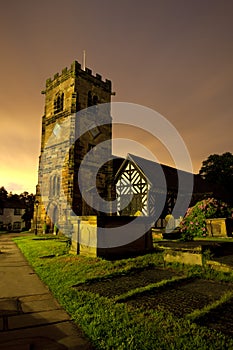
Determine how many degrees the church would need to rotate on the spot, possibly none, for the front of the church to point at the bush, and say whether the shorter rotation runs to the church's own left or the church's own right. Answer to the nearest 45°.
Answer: approximately 90° to the church's own left

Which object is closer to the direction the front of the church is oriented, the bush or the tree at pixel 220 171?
the bush

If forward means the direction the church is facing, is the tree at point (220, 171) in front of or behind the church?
behind

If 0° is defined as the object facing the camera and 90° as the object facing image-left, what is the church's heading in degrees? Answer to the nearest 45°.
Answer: approximately 45°
